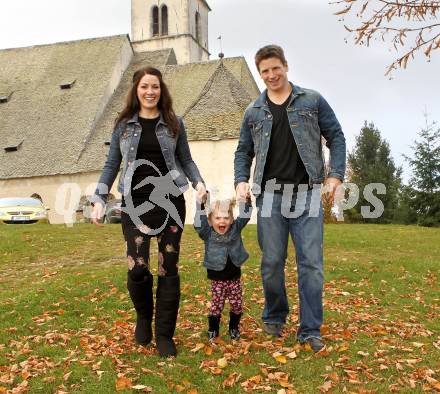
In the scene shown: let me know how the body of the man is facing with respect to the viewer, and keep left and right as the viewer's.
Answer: facing the viewer

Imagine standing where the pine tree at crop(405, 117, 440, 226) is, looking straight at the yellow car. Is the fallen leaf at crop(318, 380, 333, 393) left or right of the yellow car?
left

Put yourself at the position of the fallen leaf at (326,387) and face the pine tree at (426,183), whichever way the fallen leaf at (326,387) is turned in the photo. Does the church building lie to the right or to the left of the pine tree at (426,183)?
left

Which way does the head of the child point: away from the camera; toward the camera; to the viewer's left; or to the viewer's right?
toward the camera

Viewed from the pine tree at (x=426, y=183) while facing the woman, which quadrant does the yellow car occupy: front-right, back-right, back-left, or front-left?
front-right

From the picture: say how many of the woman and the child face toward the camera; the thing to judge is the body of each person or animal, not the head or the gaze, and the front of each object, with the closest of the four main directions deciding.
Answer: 2

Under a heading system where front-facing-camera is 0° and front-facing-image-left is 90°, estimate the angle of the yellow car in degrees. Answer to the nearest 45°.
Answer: approximately 0°

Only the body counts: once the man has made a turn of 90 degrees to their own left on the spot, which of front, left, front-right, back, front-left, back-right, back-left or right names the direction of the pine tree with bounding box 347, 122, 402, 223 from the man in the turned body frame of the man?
left

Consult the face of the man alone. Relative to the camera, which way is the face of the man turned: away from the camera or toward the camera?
toward the camera

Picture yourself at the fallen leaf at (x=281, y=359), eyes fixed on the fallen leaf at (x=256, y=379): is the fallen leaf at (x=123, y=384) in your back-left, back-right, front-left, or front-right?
front-right

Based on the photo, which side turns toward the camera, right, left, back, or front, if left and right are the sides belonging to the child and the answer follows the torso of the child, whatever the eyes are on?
front

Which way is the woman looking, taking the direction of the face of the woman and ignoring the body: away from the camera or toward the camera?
toward the camera

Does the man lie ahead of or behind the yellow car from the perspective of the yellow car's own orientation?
ahead

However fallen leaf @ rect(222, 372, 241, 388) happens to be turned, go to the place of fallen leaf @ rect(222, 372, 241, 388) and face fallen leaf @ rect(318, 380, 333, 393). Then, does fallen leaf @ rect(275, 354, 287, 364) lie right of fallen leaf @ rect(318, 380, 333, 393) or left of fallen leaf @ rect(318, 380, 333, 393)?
left
